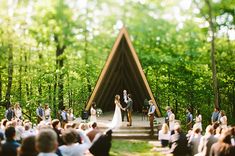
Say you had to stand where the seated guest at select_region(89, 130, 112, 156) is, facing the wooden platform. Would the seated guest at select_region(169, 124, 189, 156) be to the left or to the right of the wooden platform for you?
right

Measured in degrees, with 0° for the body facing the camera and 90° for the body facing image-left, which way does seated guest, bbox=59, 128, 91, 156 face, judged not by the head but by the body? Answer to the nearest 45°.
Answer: approximately 180°

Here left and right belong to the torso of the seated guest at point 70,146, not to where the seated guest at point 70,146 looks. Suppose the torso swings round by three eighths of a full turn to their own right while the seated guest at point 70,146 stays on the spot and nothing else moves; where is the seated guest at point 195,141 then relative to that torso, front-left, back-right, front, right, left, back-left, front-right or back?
left

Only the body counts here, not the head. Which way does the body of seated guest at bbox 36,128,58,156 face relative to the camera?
away from the camera

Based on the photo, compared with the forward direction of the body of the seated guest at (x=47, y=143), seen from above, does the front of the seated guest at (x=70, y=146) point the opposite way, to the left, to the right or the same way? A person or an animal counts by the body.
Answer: the same way

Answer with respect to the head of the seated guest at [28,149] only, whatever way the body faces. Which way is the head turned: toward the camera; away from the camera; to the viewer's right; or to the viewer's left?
away from the camera

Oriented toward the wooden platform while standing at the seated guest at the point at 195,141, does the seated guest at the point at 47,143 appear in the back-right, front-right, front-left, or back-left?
back-left

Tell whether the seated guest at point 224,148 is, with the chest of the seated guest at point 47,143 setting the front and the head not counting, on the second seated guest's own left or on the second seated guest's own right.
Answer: on the second seated guest's own right

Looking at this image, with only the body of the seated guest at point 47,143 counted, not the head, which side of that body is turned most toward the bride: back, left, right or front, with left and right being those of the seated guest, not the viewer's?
front

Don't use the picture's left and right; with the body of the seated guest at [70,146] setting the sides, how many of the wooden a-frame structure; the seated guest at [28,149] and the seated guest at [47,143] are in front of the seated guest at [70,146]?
1

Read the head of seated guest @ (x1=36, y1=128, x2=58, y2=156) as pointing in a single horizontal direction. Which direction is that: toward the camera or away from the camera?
away from the camera

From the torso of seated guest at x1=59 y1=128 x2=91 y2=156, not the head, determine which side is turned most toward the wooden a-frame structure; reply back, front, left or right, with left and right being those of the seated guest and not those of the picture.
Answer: front

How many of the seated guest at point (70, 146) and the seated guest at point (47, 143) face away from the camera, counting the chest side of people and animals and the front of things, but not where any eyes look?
2
